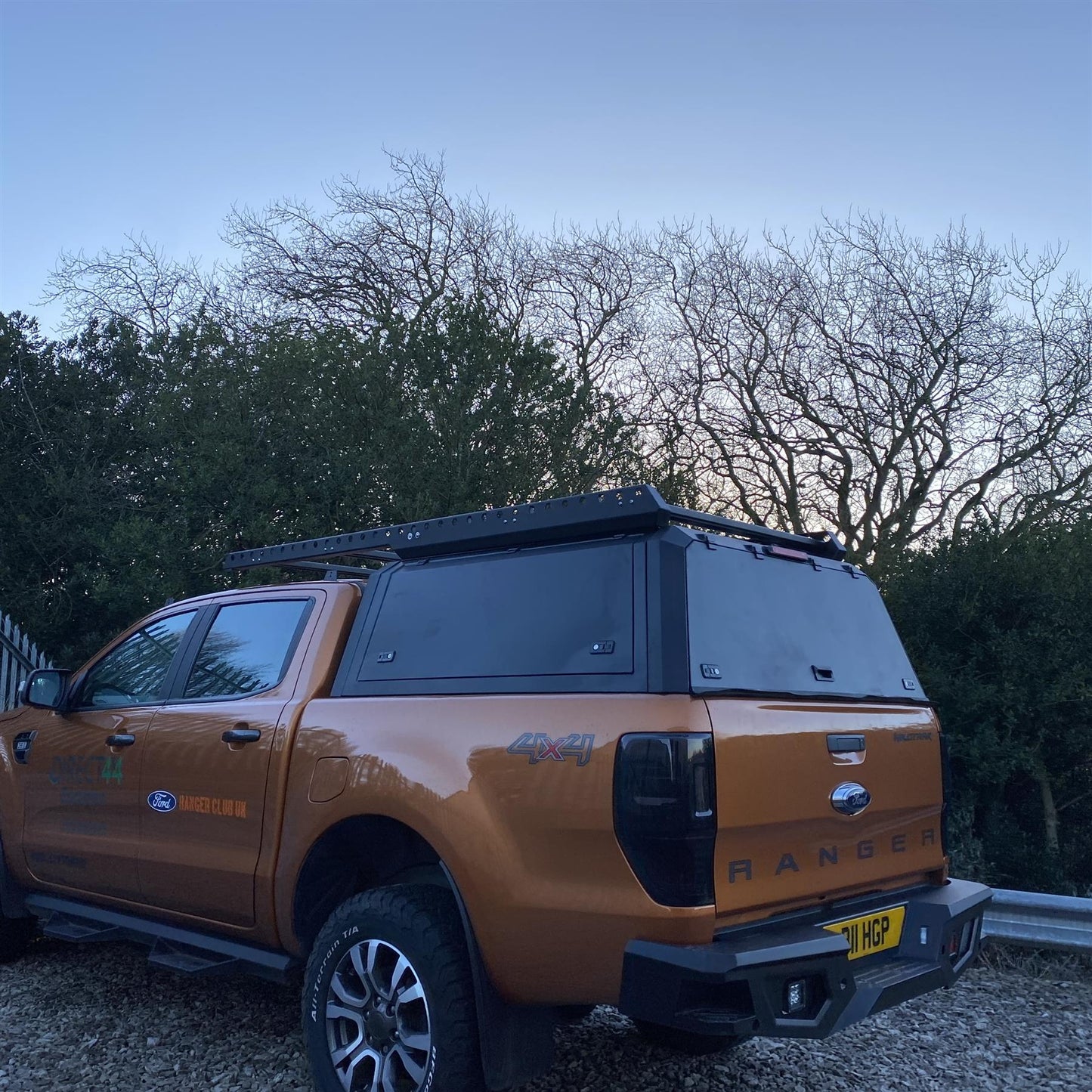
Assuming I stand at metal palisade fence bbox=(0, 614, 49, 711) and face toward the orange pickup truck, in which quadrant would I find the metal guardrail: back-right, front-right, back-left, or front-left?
front-left

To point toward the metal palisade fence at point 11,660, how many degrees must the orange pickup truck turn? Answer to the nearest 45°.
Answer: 0° — it already faces it

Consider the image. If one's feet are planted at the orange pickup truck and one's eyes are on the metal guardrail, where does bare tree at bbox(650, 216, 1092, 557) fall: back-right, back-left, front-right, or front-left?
front-left

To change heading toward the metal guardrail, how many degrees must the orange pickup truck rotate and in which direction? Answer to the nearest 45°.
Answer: approximately 90° to its right

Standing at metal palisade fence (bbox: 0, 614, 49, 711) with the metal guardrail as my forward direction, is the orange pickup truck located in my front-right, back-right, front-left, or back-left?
front-right

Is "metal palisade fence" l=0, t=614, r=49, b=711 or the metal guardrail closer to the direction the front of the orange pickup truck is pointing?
the metal palisade fence

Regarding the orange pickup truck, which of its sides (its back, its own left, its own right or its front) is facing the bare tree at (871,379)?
right

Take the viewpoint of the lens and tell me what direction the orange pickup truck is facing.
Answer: facing away from the viewer and to the left of the viewer

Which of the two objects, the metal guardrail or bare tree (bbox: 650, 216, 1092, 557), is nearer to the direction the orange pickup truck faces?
the bare tree

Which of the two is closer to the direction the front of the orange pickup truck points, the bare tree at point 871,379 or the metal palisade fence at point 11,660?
the metal palisade fence
